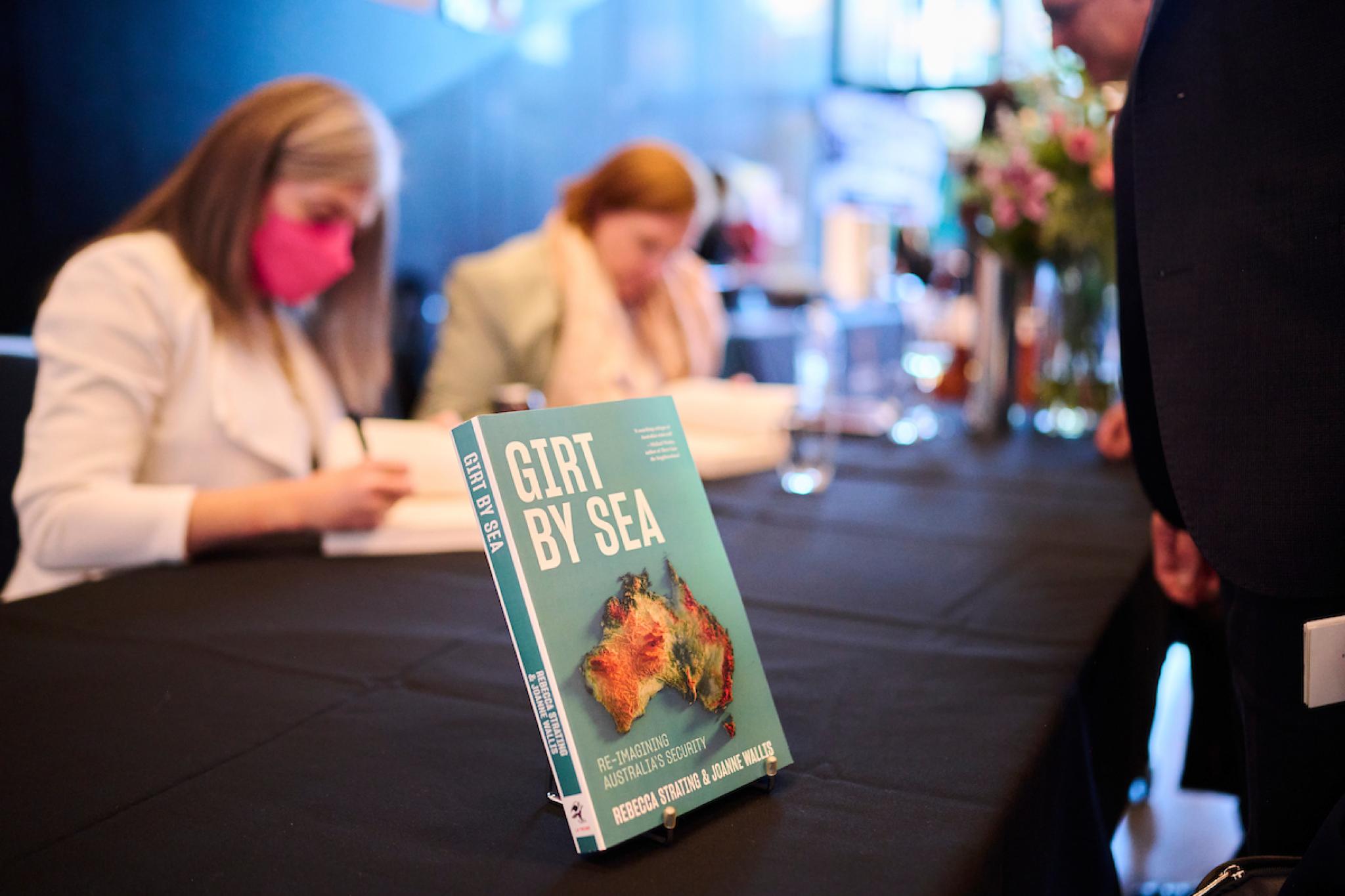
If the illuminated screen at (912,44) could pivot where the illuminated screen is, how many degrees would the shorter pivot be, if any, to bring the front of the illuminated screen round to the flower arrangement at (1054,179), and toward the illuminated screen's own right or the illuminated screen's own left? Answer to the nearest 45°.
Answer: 0° — it already faces it

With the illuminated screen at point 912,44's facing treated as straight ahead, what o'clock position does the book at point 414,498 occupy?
The book is roughly at 12 o'clock from the illuminated screen.

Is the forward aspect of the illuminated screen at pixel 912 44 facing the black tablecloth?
yes

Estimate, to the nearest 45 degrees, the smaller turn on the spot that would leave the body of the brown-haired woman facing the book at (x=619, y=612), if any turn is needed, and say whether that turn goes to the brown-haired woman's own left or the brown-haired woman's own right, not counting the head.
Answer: approximately 45° to the brown-haired woman's own right
